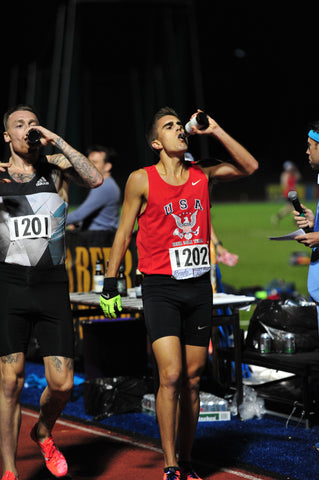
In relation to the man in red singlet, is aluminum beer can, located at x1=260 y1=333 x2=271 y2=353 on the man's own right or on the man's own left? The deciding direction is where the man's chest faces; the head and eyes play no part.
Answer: on the man's own left

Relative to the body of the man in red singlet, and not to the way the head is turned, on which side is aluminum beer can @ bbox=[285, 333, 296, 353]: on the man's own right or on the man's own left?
on the man's own left

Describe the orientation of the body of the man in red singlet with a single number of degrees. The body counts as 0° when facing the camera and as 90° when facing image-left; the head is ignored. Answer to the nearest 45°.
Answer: approximately 315°
